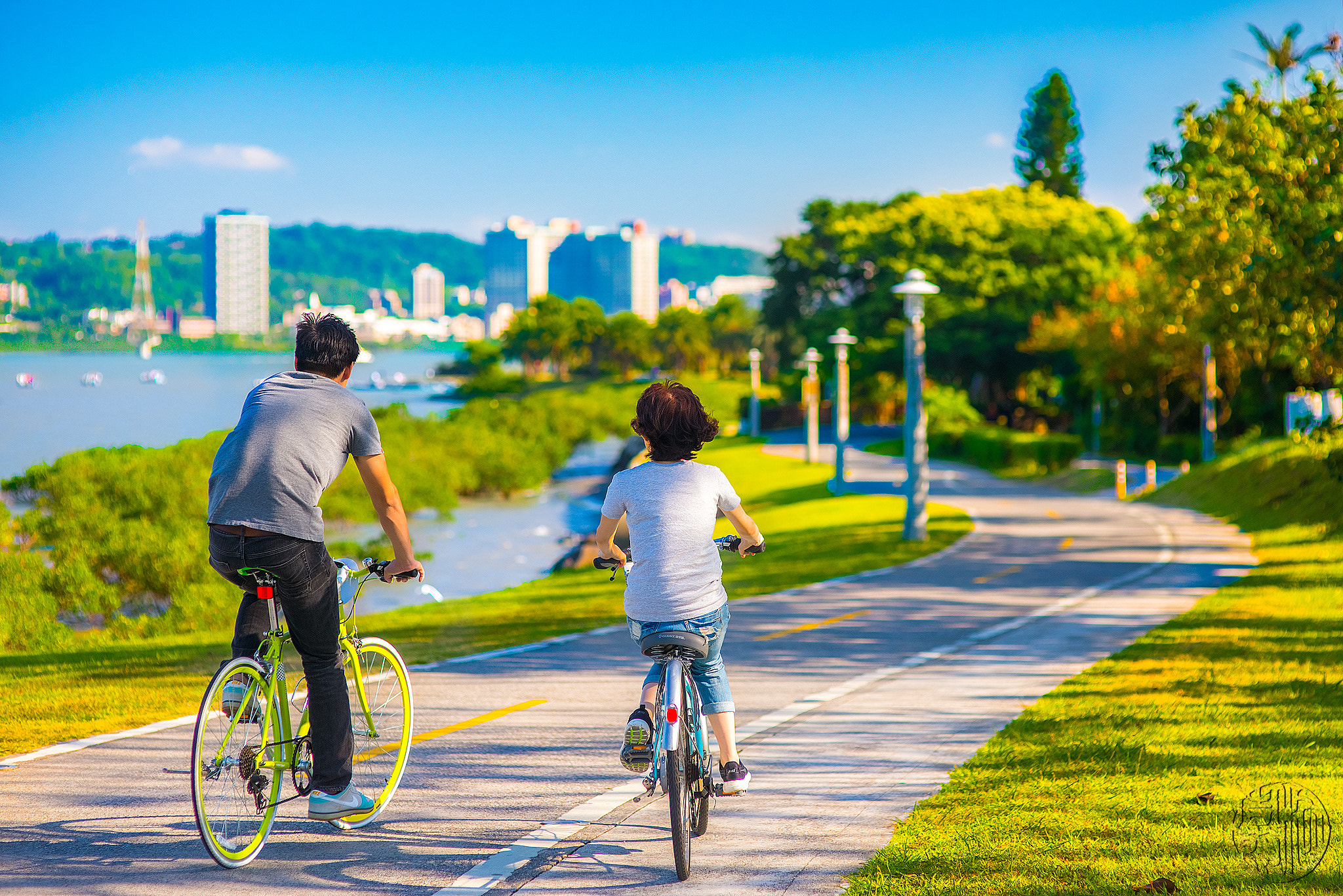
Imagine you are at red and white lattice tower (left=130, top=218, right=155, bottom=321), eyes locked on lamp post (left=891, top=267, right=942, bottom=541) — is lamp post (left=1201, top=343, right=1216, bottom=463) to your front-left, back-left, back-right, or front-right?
front-left

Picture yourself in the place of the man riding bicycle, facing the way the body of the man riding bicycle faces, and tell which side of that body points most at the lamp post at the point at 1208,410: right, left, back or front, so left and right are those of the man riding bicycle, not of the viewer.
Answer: front

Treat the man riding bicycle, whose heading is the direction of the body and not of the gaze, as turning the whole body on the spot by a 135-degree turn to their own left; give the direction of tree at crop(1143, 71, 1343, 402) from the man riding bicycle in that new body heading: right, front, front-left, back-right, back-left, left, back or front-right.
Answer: back-right

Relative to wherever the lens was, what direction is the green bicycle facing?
facing away from the viewer and to the right of the viewer

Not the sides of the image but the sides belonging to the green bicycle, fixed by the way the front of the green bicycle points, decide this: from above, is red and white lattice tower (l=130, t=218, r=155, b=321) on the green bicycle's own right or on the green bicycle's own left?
on the green bicycle's own left

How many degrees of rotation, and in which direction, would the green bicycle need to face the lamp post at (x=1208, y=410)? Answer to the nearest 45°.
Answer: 0° — it already faces it

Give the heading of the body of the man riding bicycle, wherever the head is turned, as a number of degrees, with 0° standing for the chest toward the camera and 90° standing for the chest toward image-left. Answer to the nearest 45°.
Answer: approximately 225°

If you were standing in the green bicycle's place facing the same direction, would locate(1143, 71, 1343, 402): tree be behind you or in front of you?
in front

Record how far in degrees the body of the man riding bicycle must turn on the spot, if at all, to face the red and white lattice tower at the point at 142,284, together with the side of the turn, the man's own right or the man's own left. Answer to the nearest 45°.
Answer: approximately 45° to the man's own left

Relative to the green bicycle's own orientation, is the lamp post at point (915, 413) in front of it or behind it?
in front

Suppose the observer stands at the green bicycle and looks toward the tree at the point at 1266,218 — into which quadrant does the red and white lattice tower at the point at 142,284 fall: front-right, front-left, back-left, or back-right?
front-left
